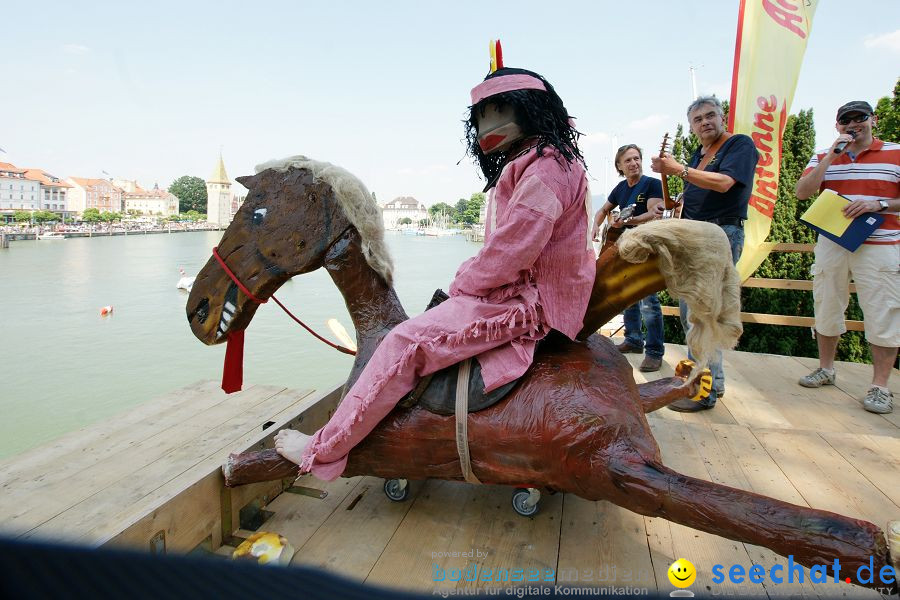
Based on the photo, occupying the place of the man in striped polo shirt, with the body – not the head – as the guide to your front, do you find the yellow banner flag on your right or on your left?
on your right

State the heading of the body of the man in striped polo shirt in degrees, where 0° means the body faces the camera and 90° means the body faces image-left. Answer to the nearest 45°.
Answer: approximately 45°

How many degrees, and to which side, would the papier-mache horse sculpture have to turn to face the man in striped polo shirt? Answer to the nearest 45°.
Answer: approximately 135° to its right

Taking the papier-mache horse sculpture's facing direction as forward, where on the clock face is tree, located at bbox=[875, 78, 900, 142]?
The tree is roughly at 4 o'clock from the papier-mache horse sculpture.

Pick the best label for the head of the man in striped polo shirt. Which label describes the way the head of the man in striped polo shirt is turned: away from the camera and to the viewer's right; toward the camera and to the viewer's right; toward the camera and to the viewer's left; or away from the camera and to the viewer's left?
toward the camera and to the viewer's left

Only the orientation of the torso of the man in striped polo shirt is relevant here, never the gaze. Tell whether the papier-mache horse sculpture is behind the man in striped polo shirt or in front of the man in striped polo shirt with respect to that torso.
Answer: in front

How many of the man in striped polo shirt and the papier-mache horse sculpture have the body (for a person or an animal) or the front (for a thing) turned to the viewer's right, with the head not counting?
0

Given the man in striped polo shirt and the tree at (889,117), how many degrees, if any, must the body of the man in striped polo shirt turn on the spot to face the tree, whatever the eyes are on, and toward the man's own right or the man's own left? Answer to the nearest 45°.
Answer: approximately 135° to the man's own right

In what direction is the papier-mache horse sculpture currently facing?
to the viewer's left
